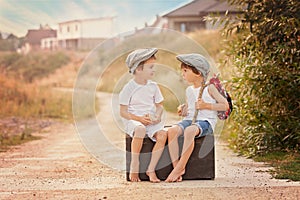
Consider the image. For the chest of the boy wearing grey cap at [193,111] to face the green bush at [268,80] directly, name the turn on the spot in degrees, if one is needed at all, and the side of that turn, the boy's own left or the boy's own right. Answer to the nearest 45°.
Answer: approximately 180°

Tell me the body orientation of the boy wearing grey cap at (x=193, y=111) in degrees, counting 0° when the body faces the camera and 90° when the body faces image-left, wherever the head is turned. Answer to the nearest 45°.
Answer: approximately 45°

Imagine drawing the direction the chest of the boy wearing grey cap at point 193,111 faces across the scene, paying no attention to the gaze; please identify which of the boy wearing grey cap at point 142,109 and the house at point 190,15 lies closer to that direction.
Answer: the boy wearing grey cap

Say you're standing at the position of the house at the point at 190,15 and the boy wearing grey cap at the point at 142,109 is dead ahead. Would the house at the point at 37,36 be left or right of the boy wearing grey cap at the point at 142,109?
right

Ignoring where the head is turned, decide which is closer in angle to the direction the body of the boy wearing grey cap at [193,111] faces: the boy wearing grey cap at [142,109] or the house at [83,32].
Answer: the boy wearing grey cap

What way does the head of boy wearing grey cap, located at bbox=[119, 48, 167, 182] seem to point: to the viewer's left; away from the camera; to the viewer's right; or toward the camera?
to the viewer's right

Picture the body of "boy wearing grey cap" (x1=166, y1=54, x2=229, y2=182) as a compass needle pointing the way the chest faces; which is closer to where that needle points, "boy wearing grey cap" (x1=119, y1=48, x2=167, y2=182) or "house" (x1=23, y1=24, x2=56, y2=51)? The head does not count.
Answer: the boy wearing grey cap

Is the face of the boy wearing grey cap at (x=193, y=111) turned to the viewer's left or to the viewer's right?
to the viewer's left

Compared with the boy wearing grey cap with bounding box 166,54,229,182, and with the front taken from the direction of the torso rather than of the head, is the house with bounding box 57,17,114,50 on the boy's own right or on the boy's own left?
on the boy's own right

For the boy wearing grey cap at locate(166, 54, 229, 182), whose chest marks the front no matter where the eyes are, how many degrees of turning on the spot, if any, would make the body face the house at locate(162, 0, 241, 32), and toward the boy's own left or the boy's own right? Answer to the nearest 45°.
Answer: approximately 135° to the boy's own right

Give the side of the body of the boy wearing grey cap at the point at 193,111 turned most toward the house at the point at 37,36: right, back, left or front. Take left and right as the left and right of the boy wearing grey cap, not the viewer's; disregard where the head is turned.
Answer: right
